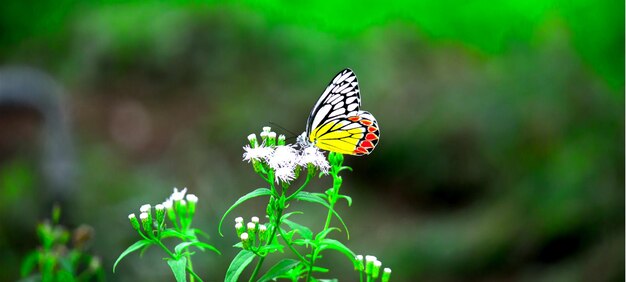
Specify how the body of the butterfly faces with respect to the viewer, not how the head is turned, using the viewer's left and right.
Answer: facing to the left of the viewer
